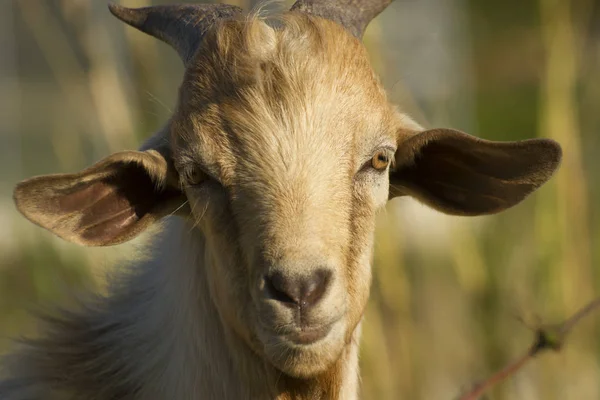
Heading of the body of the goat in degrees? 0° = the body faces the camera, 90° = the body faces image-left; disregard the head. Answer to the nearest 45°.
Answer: approximately 315°
